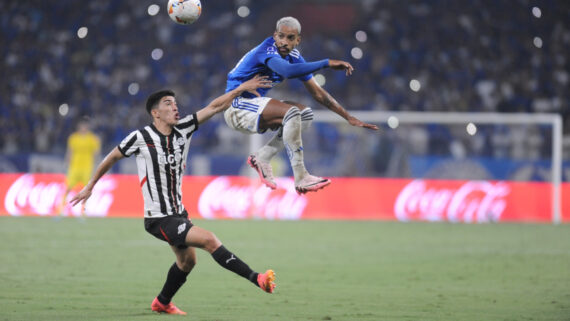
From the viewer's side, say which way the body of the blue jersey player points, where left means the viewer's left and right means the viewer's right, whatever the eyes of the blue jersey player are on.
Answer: facing to the right of the viewer

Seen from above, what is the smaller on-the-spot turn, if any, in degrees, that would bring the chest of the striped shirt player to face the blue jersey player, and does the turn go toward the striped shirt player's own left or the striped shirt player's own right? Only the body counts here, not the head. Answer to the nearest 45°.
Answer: approximately 45° to the striped shirt player's own left

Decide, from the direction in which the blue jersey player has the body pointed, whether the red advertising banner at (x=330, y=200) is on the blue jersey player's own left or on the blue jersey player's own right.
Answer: on the blue jersey player's own left

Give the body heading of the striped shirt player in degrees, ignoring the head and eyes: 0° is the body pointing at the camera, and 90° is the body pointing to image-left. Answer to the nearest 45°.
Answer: approximately 315°

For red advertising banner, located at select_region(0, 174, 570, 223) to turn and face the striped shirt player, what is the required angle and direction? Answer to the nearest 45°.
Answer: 0° — it already faces them
